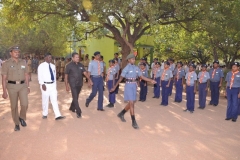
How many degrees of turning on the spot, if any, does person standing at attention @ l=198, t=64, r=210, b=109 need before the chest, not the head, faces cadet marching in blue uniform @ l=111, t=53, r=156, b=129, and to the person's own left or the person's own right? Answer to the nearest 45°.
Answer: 0° — they already face them

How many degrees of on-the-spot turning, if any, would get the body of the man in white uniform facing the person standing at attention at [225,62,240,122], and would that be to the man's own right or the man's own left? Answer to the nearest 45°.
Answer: approximately 45° to the man's own left

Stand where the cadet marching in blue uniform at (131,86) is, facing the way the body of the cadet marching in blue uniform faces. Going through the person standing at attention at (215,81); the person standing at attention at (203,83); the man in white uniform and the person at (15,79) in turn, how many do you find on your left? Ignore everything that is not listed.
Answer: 2

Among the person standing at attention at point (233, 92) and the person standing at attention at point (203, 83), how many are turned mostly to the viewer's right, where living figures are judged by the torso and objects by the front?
0

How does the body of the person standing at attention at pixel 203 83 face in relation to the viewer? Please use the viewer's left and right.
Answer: facing the viewer and to the left of the viewer

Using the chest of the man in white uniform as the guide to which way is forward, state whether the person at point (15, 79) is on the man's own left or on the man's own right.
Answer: on the man's own right

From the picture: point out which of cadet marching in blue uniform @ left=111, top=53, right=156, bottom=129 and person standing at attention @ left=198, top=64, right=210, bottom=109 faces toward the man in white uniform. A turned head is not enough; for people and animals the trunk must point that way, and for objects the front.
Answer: the person standing at attention

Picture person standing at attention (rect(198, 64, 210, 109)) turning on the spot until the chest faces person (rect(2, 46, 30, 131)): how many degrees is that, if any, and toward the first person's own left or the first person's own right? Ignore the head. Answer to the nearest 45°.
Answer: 0° — they already face them

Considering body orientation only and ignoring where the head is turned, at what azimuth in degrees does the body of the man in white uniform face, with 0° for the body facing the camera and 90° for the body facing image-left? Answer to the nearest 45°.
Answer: approximately 315°

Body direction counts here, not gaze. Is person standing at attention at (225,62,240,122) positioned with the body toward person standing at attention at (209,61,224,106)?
no

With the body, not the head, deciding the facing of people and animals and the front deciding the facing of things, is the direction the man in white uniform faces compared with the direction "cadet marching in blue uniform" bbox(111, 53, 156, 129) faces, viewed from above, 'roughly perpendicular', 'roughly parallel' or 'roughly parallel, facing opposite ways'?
roughly parallel

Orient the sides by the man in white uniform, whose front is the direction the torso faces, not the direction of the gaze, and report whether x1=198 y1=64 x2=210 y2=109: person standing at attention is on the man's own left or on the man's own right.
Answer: on the man's own left

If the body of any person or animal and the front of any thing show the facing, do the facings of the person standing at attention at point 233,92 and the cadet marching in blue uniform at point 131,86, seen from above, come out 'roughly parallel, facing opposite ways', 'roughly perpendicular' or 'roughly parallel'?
roughly perpendicular

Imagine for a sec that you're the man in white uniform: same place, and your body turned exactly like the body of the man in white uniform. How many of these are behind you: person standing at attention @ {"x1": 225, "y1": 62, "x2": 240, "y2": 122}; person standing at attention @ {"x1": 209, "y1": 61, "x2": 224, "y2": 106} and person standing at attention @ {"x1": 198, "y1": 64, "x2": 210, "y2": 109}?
0

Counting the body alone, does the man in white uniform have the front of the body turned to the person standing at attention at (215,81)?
no

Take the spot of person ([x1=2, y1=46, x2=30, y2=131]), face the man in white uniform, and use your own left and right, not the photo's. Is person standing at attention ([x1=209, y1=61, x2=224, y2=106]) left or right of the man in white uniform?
right

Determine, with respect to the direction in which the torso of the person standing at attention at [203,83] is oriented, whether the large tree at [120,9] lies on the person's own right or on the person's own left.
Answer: on the person's own right
